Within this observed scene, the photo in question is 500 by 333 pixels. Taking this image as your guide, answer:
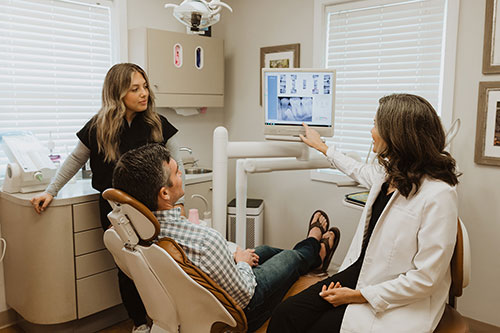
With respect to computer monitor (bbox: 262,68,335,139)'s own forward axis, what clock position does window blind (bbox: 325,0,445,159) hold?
The window blind is roughly at 7 o'clock from the computer monitor.

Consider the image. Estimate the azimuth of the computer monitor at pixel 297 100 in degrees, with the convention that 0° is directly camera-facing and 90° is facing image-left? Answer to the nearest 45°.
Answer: approximately 0°

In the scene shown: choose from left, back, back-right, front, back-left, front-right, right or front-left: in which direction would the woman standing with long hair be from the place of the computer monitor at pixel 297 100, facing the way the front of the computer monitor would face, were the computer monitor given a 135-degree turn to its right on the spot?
front-left

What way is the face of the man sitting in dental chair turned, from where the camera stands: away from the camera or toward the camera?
away from the camera

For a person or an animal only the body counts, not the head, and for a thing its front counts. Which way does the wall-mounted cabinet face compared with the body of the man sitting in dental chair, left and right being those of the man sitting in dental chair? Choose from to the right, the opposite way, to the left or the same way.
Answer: to the right

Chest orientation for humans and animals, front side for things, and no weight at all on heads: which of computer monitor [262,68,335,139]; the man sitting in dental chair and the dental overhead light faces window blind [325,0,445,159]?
the man sitting in dental chair

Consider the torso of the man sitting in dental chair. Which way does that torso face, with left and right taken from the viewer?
facing away from the viewer and to the right of the viewer

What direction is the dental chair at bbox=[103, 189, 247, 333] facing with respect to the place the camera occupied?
facing away from the viewer and to the right of the viewer

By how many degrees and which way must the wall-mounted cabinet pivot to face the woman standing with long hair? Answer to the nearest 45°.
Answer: approximately 45° to its right

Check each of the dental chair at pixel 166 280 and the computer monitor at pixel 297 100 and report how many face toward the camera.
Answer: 1

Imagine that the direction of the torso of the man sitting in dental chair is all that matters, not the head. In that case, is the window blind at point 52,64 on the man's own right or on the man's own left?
on the man's own left

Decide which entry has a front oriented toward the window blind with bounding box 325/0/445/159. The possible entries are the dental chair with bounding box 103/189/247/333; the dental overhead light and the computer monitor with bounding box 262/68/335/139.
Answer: the dental chair
